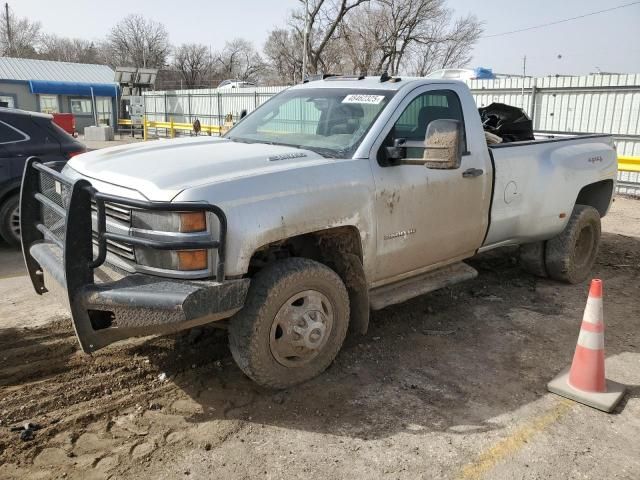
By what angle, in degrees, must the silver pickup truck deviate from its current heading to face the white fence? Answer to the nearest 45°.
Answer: approximately 180°

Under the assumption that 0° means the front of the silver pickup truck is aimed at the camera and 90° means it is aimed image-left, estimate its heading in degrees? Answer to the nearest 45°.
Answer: approximately 45°

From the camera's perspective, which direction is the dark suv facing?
to the viewer's left

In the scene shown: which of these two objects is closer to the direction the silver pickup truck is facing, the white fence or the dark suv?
the dark suv
